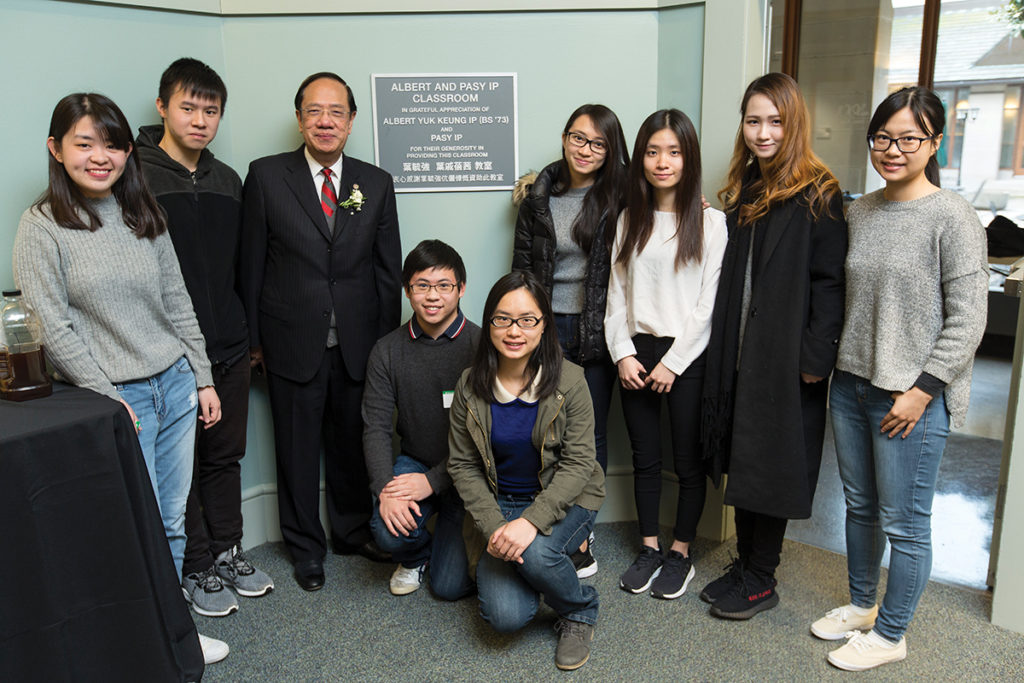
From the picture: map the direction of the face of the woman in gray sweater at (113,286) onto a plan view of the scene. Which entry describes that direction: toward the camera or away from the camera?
toward the camera

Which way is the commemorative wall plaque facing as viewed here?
toward the camera

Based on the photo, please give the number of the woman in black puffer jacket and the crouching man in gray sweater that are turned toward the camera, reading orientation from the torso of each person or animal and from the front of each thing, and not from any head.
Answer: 2

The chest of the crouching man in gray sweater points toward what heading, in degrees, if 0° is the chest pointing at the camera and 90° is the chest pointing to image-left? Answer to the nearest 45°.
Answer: approximately 0°

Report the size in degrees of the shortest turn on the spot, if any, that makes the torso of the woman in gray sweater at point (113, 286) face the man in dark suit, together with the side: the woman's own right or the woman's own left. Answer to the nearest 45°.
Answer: approximately 90° to the woman's own left

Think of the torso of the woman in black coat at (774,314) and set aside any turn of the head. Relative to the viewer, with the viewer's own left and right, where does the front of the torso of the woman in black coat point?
facing the viewer and to the left of the viewer

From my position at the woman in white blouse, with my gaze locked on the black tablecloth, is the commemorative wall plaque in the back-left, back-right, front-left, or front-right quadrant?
front-right

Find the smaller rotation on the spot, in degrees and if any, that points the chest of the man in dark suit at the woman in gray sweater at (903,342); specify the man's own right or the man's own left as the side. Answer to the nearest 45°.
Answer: approximately 45° to the man's own left

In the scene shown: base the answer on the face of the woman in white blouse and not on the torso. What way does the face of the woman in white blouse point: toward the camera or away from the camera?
toward the camera

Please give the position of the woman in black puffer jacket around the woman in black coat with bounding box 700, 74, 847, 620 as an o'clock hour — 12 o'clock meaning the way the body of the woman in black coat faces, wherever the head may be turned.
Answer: The woman in black puffer jacket is roughly at 2 o'clock from the woman in black coat.

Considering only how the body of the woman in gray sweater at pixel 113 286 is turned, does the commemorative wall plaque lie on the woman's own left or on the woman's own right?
on the woman's own left
